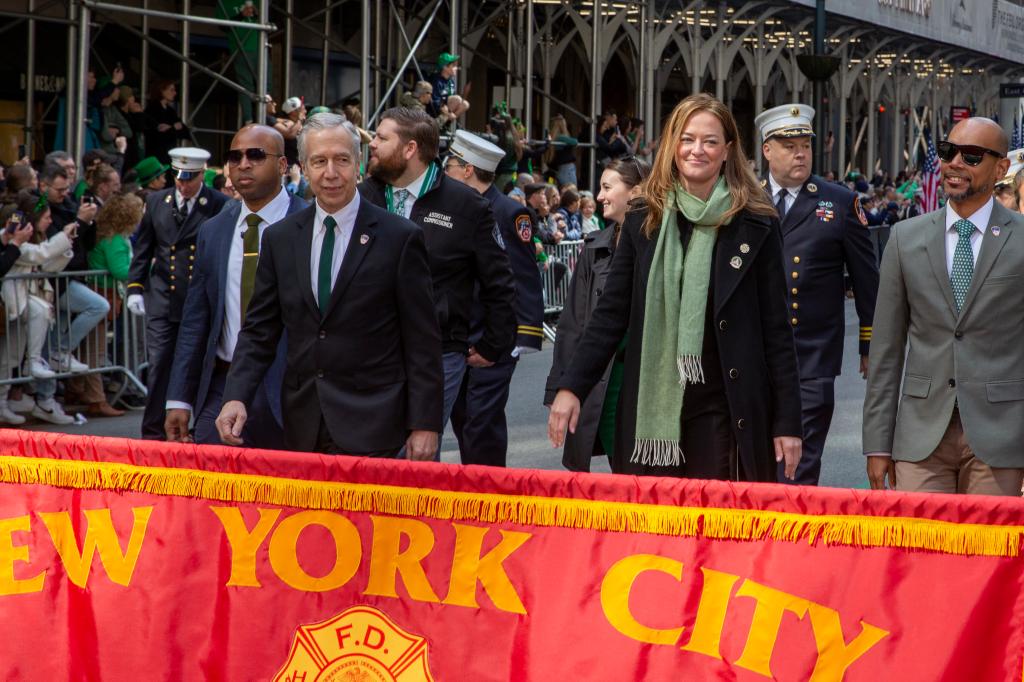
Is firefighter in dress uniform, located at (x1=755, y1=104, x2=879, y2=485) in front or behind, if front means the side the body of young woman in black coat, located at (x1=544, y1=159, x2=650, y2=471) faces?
behind
